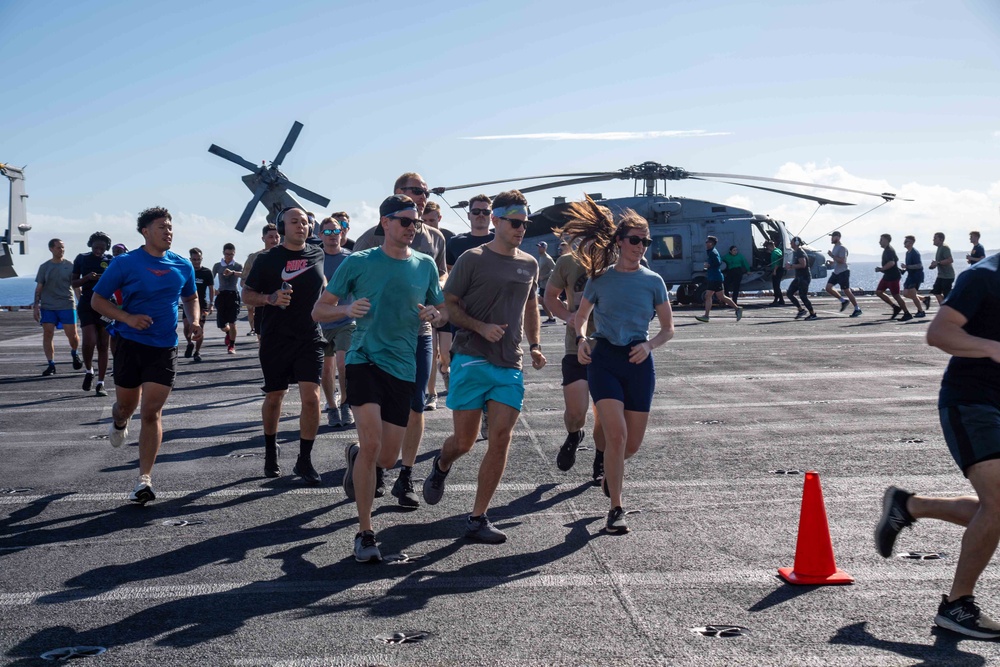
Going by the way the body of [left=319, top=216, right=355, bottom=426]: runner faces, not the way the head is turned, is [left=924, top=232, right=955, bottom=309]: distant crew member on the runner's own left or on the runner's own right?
on the runner's own left

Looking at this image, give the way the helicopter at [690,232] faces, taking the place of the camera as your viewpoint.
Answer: facing to the right of the viewer

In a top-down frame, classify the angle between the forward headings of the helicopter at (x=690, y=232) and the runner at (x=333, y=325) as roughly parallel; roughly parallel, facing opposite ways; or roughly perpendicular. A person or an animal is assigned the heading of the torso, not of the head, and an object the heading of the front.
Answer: roughly perpendicular

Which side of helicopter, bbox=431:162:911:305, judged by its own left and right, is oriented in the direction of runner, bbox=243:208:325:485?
right

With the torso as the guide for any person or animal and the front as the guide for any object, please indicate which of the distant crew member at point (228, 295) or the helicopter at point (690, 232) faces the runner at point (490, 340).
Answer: the distant crew member

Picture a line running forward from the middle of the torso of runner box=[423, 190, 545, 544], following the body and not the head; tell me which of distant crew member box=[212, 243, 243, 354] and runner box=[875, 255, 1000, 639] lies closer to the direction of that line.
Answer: the runner

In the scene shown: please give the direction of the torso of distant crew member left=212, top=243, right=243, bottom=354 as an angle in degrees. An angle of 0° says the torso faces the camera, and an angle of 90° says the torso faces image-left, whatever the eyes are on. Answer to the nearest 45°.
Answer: approximately 0°
